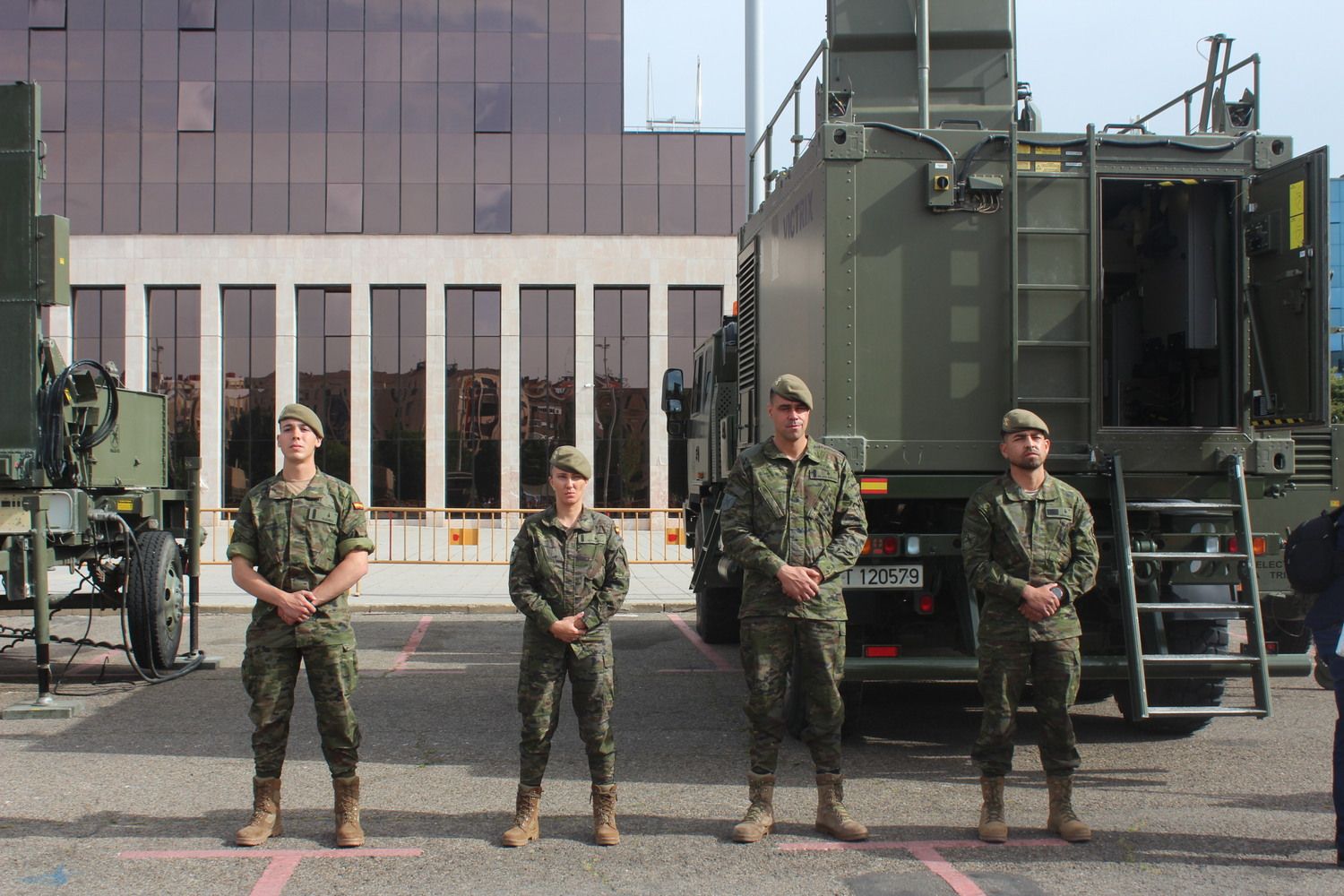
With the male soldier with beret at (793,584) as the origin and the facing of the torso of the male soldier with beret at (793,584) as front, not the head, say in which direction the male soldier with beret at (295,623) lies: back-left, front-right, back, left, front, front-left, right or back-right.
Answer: right

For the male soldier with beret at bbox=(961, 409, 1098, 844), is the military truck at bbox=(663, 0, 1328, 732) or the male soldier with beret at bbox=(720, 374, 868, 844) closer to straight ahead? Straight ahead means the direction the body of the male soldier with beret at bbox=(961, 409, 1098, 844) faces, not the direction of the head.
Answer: the male soldier with beret

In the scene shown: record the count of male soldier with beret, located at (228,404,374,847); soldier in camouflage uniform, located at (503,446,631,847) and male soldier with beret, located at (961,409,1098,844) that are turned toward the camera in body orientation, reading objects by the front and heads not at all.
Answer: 3

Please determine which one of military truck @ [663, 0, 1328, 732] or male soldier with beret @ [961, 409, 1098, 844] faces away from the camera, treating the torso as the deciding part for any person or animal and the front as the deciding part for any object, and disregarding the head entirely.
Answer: the military truck

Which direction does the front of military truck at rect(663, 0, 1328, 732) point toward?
away from the camera

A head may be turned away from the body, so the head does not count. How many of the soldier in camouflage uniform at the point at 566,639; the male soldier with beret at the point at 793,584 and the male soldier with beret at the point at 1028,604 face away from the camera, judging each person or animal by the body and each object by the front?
0

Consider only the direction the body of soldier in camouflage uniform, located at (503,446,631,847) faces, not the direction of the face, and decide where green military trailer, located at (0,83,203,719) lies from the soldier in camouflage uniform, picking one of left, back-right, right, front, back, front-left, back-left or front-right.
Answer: back-right

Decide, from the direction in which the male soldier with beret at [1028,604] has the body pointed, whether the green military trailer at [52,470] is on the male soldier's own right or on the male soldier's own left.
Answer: on the male soldier's own right

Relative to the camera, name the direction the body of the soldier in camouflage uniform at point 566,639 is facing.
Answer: toward the camera

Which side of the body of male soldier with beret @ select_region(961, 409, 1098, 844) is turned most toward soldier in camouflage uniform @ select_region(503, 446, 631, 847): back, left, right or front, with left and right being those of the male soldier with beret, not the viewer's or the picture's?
right

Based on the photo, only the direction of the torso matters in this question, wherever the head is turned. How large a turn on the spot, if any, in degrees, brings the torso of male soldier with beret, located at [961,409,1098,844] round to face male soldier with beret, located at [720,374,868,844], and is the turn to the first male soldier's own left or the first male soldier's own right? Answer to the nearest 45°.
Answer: approximately 90° to the first male soldier's own right

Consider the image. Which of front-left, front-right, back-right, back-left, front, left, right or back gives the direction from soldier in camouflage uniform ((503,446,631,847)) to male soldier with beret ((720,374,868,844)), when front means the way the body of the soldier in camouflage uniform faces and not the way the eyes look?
left

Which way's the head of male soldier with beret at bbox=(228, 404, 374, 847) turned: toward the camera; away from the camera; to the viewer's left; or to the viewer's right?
toward the camera

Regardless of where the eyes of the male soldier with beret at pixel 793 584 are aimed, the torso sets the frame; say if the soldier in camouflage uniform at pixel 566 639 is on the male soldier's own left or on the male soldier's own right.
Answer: on the male soldier's own right

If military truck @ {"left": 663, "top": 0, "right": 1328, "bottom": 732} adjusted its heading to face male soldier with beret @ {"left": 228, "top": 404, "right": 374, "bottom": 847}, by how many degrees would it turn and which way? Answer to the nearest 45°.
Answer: approximately 135° to its left

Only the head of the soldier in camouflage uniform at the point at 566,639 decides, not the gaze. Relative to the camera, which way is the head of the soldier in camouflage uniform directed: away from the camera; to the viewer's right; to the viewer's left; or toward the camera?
toward the camera

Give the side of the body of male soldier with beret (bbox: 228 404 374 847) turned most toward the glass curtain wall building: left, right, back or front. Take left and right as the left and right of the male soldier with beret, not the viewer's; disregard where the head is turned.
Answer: back

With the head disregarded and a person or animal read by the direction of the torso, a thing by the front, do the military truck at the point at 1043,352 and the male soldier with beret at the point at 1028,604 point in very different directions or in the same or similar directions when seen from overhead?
very different directions

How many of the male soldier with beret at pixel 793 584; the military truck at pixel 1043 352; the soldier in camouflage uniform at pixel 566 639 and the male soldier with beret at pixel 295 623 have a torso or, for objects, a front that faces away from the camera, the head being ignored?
1
